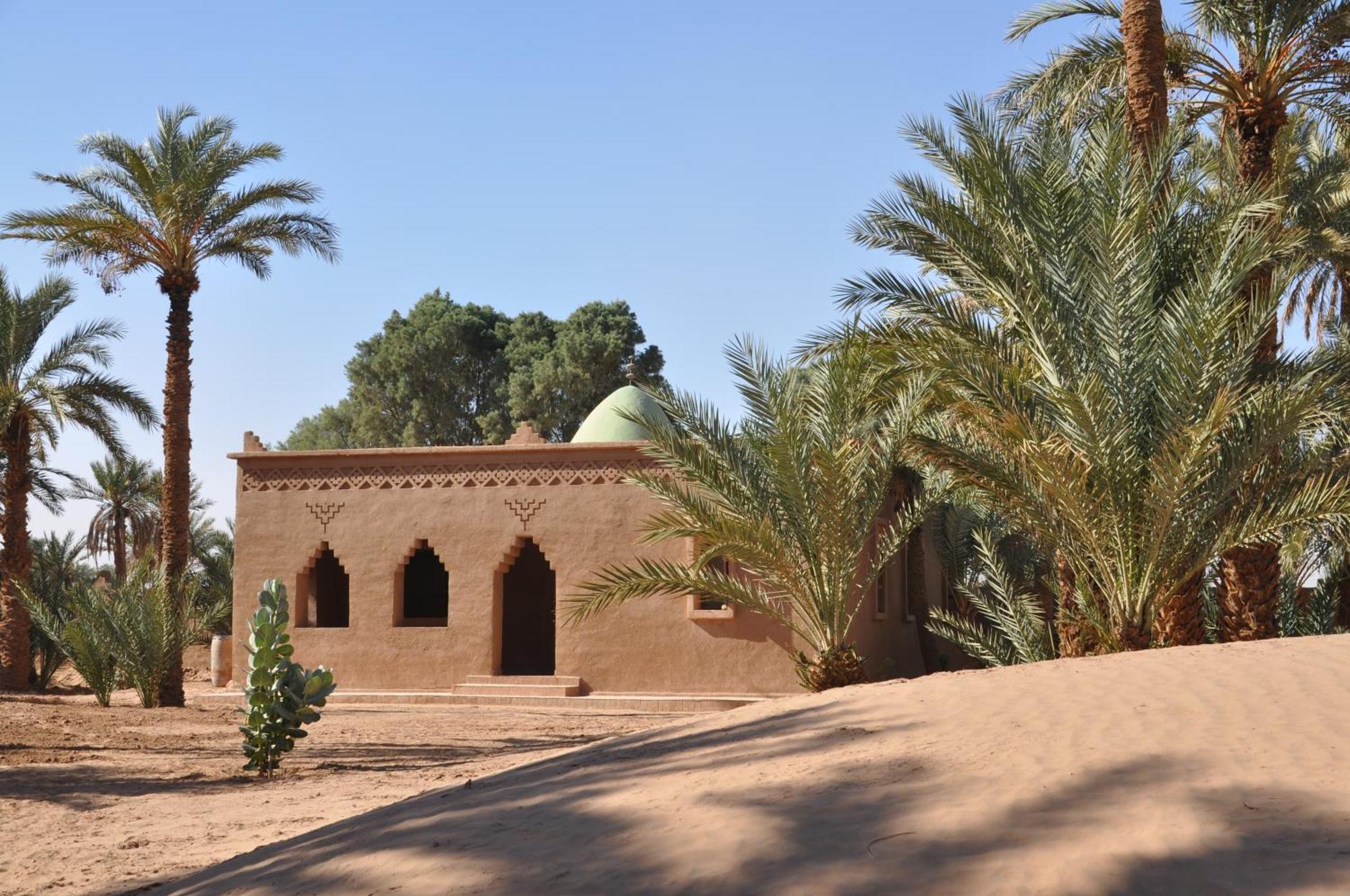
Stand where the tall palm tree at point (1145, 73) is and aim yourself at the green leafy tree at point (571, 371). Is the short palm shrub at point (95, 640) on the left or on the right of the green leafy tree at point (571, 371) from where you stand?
left

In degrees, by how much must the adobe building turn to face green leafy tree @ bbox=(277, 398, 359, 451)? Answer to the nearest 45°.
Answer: approximately 180°

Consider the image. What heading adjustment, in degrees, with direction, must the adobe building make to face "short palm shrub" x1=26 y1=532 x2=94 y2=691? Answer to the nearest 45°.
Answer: approximately 135° to its right

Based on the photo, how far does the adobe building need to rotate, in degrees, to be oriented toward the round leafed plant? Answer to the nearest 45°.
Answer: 0° — it already faces it

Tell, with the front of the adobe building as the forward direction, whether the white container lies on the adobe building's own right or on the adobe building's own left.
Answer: on the adobe building's own right

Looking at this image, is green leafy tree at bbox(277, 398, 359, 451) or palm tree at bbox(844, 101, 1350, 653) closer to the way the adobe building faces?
the palm tree

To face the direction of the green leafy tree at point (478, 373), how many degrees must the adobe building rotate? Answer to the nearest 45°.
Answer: approximately 180°

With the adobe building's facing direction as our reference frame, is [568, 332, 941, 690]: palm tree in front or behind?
in front

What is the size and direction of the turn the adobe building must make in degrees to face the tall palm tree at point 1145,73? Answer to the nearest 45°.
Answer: approximately 45° to its left

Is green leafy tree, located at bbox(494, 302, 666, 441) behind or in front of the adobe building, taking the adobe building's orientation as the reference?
behind

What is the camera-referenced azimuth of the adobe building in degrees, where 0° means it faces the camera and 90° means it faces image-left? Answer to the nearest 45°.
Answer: approximately 0°
